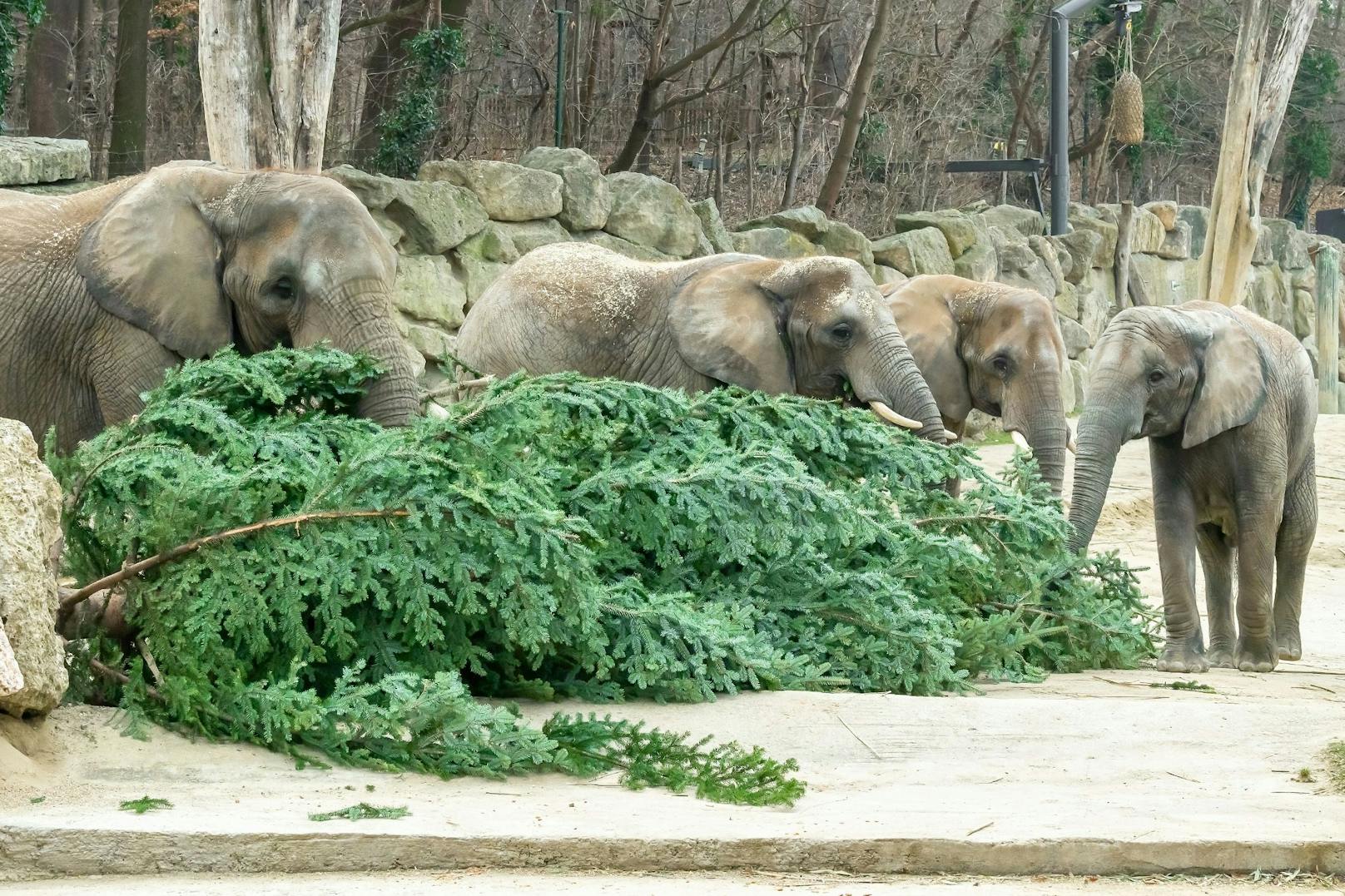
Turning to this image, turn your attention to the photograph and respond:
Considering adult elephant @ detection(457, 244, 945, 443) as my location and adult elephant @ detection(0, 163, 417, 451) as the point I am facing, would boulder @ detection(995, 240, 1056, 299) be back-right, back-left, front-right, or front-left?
back-right

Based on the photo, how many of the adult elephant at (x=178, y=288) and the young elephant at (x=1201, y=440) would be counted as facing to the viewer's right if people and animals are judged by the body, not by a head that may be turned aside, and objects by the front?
1

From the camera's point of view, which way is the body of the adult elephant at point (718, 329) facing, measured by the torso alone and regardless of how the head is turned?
to the viewer's right

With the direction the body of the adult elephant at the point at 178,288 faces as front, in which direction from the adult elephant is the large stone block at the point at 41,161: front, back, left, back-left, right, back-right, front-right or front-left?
left

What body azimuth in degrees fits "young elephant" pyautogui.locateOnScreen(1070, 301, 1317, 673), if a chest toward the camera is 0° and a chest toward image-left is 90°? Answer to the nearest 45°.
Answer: approximately 45°

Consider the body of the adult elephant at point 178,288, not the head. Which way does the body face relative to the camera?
to the viewer's right

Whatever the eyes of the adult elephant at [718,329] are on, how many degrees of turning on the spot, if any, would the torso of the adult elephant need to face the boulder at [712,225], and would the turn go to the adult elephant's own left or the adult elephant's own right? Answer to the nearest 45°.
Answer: approximately 90° to the adult elephant's own left

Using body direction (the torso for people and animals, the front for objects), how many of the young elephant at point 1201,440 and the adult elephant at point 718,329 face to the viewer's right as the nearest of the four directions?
1

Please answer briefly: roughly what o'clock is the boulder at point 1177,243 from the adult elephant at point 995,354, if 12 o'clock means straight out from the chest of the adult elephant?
The boulder is roughly at 8 o'clock from the adult elephant.

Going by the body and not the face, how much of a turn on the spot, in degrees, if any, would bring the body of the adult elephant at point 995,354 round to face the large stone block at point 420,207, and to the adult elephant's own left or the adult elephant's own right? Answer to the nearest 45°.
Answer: approximately 180°

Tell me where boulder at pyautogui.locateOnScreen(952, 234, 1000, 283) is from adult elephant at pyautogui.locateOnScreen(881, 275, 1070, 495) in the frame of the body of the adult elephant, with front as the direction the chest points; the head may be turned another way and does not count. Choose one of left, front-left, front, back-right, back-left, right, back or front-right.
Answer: back-left
